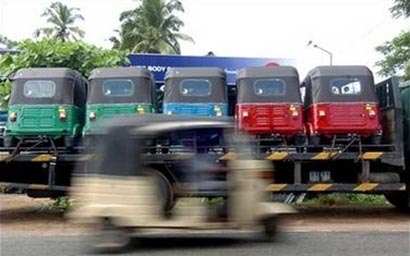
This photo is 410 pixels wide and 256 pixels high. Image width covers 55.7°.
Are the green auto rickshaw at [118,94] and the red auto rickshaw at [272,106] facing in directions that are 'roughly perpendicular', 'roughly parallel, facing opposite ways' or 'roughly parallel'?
roughly parallel

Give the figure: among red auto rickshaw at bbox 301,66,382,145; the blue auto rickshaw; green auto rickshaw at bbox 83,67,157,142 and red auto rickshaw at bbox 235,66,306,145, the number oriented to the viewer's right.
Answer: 0

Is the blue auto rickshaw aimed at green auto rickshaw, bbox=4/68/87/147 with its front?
no

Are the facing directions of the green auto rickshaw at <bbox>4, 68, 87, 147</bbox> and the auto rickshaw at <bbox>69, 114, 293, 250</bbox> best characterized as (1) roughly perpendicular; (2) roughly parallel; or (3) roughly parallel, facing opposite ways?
roughly perpendicular

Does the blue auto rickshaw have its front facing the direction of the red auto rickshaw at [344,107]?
no
